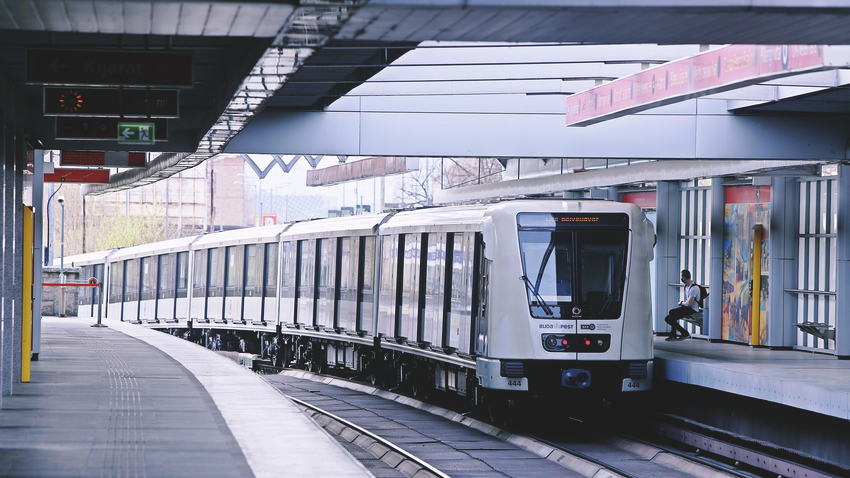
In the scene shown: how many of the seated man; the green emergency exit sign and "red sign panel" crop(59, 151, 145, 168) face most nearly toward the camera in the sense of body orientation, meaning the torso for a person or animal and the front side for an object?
2

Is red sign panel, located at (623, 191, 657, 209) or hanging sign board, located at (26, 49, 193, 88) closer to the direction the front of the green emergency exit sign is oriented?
the hanging sign board

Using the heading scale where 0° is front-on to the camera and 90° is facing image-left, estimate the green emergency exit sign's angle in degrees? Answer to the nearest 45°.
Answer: approximately 0°

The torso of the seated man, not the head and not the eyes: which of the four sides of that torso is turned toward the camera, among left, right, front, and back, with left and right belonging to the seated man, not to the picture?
left

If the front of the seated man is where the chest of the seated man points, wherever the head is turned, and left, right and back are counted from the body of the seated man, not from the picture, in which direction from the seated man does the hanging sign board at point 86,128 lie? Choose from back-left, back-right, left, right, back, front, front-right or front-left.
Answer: front-left

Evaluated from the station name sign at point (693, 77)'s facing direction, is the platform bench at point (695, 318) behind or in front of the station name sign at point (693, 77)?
behind

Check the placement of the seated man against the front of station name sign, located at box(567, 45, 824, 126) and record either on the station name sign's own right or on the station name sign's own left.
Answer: on the station name sign's own right

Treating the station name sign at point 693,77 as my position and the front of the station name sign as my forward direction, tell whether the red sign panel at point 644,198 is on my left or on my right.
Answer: on my right
